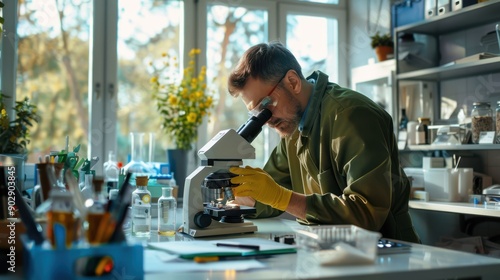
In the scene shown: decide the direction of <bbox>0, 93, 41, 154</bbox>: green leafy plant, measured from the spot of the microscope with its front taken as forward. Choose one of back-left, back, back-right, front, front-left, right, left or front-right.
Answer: back-left

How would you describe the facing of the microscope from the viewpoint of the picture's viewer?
facing to the right of the viewer

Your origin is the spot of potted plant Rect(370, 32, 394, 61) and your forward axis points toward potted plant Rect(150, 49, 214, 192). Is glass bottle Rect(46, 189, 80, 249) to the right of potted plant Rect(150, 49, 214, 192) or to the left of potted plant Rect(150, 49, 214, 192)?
left

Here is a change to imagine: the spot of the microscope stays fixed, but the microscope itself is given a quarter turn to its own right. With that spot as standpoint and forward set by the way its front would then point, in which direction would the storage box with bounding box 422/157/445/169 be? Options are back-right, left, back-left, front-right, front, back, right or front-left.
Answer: back-left

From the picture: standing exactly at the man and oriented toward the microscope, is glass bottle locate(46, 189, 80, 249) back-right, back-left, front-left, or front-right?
front-left

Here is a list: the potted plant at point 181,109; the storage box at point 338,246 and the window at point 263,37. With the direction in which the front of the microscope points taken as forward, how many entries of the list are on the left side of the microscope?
2

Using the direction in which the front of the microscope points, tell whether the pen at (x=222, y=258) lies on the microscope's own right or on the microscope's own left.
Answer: on the microscope's own right

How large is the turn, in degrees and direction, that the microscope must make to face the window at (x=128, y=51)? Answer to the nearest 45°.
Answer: approximately 90° to its left

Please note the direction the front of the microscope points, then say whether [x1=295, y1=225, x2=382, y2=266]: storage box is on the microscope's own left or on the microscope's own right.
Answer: on the microscope's own right

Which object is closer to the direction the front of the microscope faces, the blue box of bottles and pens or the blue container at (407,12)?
the blue container

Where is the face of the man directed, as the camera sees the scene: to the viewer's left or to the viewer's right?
to the viewer's left

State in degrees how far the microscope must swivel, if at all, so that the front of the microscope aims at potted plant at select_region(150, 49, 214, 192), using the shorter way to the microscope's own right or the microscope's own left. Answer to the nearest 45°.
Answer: approximately 90° to the microscope's own left
